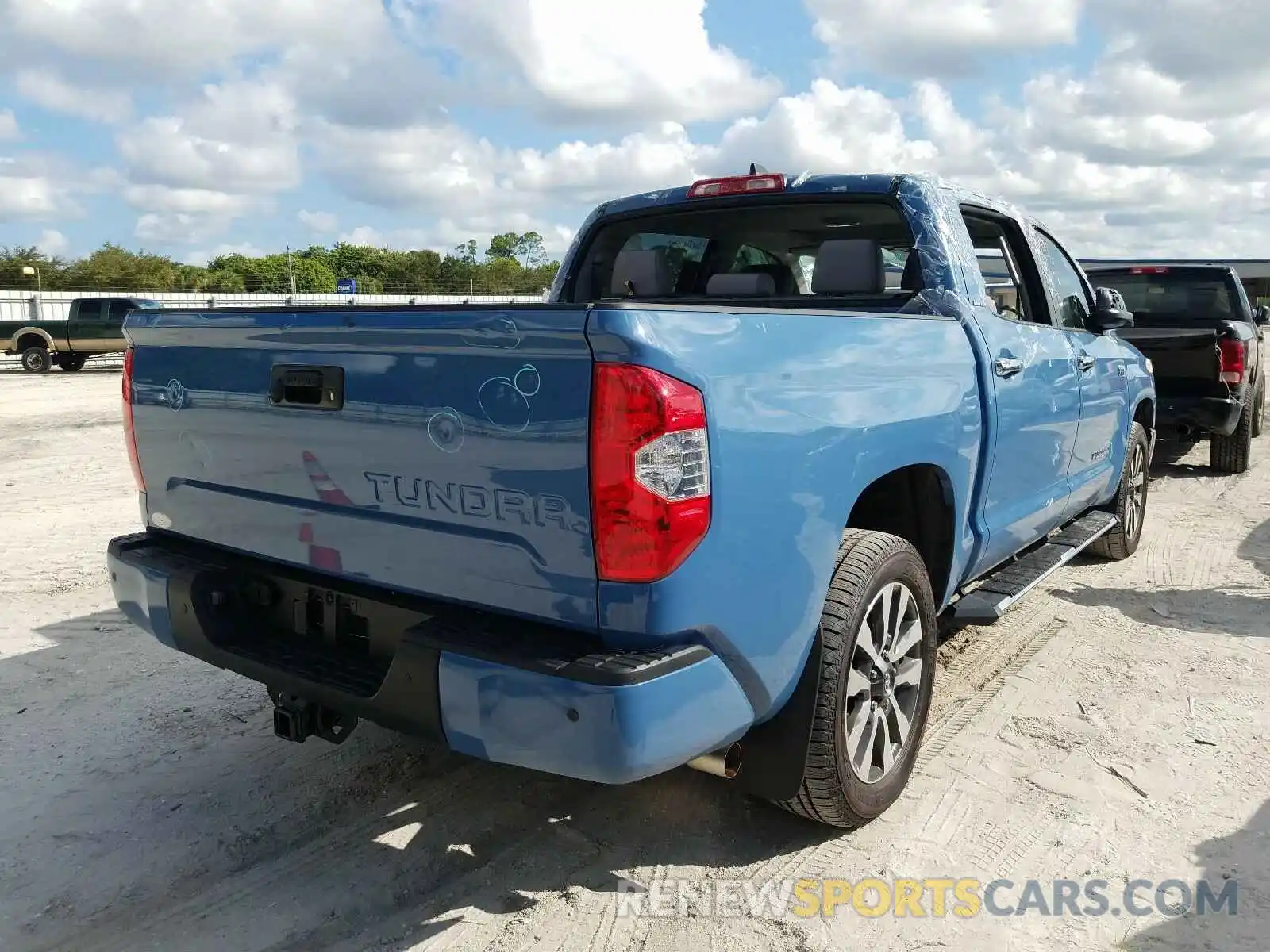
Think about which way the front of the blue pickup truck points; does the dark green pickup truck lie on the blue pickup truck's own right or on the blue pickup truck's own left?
on the blue pickup truck's own left

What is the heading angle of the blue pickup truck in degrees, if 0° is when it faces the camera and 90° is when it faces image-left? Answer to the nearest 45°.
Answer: approximately 225°
